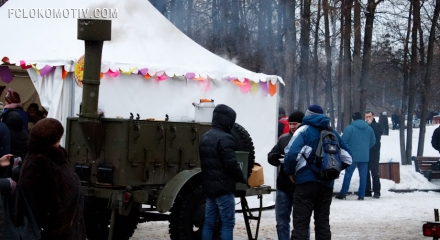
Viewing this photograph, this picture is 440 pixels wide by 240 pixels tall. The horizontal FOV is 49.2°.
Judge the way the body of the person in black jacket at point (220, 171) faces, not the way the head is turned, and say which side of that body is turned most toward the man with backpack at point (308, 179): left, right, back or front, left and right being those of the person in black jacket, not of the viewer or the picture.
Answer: right

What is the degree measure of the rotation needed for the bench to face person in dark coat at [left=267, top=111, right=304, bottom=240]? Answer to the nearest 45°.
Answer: approximately 45° to its right

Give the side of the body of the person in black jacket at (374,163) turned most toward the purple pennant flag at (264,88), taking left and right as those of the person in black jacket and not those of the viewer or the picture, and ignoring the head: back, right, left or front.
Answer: front

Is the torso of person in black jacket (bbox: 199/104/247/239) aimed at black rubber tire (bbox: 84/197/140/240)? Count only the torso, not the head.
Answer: no

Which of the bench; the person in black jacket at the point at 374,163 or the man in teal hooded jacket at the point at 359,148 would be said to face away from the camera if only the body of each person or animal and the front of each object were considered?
the man in teal hooded jacket

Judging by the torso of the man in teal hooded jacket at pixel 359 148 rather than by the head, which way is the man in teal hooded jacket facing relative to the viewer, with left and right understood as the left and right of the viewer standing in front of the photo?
facing away from the viewer

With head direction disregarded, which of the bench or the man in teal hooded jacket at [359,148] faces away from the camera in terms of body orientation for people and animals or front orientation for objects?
the man in teal hooded jacket
